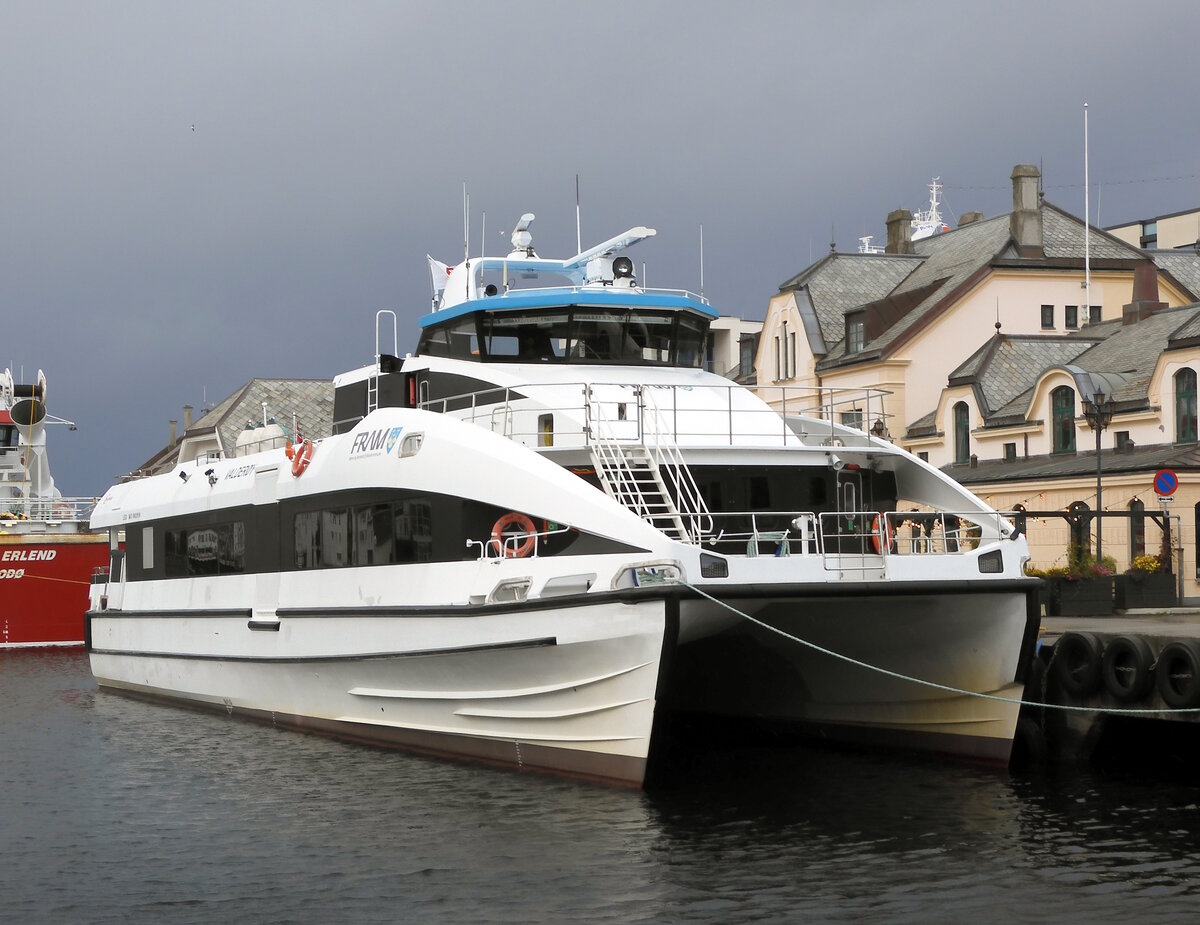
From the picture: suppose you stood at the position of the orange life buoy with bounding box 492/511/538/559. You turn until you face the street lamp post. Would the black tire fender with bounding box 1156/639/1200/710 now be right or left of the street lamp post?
right

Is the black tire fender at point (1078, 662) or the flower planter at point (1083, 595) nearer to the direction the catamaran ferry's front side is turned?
the black tire fender

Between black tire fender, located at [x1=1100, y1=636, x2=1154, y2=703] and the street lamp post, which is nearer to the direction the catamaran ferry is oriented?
the black tire fender

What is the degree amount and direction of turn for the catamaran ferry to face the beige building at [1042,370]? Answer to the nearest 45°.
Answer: approximately 90° to its left

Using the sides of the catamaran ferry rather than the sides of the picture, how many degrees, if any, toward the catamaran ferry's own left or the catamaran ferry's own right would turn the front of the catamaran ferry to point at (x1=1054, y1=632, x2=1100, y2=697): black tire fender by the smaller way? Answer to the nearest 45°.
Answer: approximately 45° to the catamaran ferry's own left

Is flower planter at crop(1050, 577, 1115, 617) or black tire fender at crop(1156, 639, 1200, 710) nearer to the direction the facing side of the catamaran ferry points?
the black tire fender

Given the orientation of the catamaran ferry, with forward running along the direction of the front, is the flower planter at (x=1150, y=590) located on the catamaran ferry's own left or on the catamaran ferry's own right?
on the catamaran ferry's own left

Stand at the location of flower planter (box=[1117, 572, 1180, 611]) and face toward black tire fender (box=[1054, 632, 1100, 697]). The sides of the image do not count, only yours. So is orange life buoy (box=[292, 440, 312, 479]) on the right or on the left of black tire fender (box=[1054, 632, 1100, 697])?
right

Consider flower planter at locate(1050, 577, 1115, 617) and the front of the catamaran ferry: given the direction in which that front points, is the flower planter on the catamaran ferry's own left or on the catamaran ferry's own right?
on the catamaran ferry's own left

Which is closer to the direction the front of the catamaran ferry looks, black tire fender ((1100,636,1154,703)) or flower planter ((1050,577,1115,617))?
the black tire fender

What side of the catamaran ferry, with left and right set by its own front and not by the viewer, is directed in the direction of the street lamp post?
left

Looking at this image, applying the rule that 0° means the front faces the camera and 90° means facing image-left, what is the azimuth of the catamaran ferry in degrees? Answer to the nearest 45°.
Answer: approximately 315°

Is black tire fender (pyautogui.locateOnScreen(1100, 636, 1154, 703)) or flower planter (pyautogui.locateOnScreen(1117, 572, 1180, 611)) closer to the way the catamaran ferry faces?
the black tire fender
